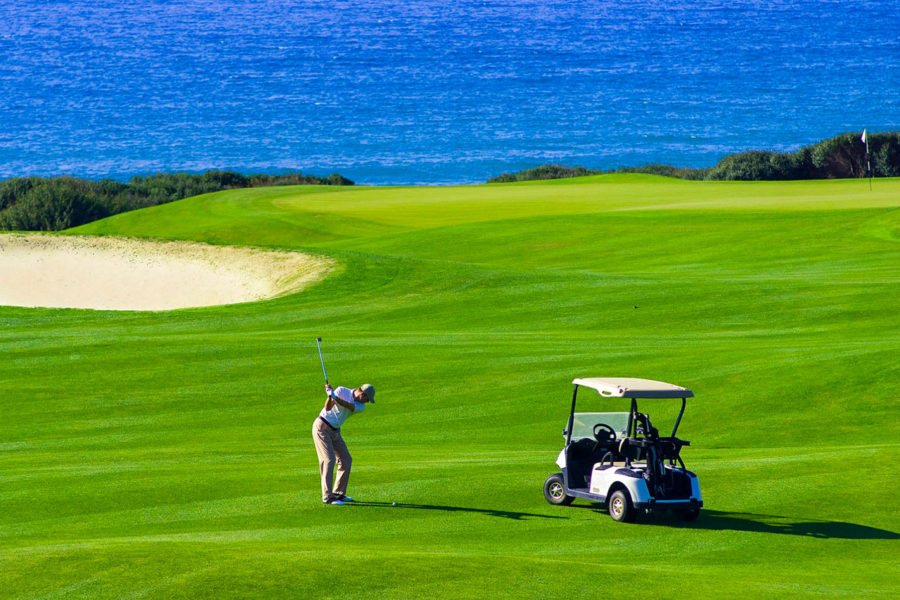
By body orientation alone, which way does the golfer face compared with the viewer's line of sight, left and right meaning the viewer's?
facing to the right of the viewer

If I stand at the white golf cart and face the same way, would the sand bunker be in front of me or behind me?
in front

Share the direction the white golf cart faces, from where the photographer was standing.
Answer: facing away from the viewer and to the left of the viewer
